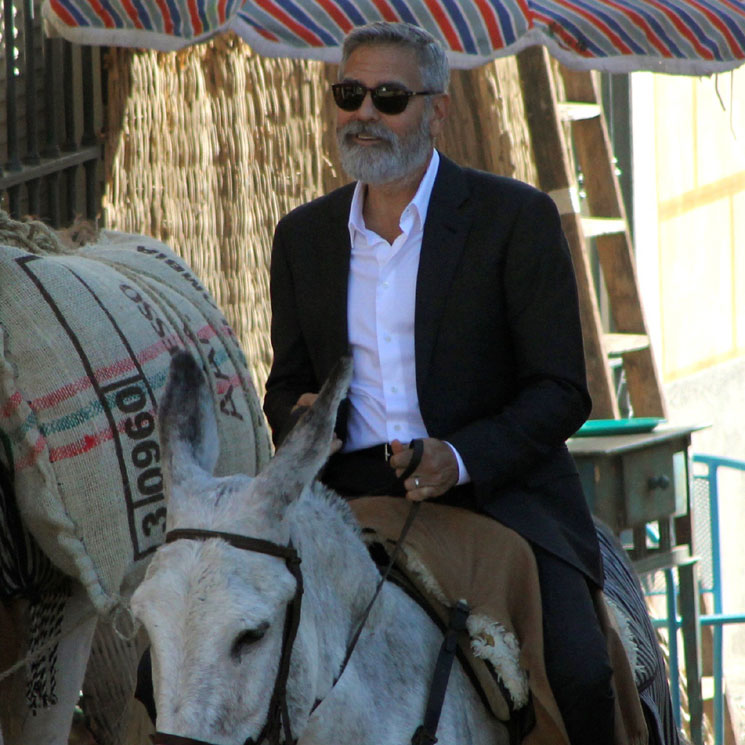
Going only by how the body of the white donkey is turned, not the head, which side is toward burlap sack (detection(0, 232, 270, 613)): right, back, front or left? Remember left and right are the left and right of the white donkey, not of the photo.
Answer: right

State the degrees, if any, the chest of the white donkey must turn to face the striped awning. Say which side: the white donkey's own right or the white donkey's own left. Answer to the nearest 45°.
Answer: approximately 135° to the white donkey's own right

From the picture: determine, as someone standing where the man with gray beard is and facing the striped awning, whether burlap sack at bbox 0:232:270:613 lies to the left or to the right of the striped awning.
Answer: left

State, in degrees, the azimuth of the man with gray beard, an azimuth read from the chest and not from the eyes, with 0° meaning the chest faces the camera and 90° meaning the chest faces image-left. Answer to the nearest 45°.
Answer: approximately 45°

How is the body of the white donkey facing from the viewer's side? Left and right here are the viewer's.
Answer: facing the viewer and to the left of the viewer
